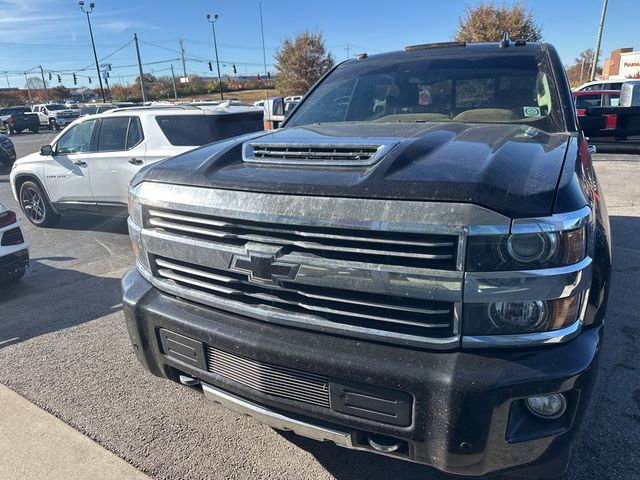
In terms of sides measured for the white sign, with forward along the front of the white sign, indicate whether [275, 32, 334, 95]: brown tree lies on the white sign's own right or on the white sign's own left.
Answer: on the white sign's own right

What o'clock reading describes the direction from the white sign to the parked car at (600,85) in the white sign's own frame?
The parked car is roughly at 12 o'clock from the white sign.

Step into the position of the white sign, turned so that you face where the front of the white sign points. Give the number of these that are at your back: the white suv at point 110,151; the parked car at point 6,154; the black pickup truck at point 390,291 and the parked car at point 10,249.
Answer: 0

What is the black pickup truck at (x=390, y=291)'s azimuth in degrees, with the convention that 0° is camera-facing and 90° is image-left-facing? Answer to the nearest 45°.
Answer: approximately 45°

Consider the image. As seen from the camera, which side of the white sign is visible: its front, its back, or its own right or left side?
front

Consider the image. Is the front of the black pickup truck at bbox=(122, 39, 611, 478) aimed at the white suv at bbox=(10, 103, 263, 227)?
no

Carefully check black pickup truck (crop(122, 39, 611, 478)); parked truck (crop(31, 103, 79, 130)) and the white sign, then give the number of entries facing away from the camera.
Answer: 0

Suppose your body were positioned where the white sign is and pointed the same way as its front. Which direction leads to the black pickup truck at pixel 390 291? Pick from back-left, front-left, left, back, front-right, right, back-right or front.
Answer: front

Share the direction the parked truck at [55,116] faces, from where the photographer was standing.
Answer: facing the viewer and to the right of the viewer

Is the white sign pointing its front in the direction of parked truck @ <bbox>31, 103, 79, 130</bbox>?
no

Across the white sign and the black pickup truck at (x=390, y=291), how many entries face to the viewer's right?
0

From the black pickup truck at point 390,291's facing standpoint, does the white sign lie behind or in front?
behind

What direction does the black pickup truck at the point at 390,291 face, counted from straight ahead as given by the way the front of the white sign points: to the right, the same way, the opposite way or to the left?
the same way

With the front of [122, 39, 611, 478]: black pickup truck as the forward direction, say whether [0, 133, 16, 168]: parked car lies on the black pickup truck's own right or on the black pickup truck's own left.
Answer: on the black pickup truck's own right

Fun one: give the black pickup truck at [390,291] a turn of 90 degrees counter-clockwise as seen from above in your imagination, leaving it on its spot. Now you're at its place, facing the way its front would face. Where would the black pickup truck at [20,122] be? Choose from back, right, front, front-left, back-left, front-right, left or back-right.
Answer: back

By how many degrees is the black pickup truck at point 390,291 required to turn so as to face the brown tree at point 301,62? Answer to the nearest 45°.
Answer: approximately 135° to its right

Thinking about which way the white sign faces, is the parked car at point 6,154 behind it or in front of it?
in front

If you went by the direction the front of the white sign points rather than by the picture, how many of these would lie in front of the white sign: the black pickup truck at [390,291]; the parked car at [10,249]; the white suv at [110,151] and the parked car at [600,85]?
4
